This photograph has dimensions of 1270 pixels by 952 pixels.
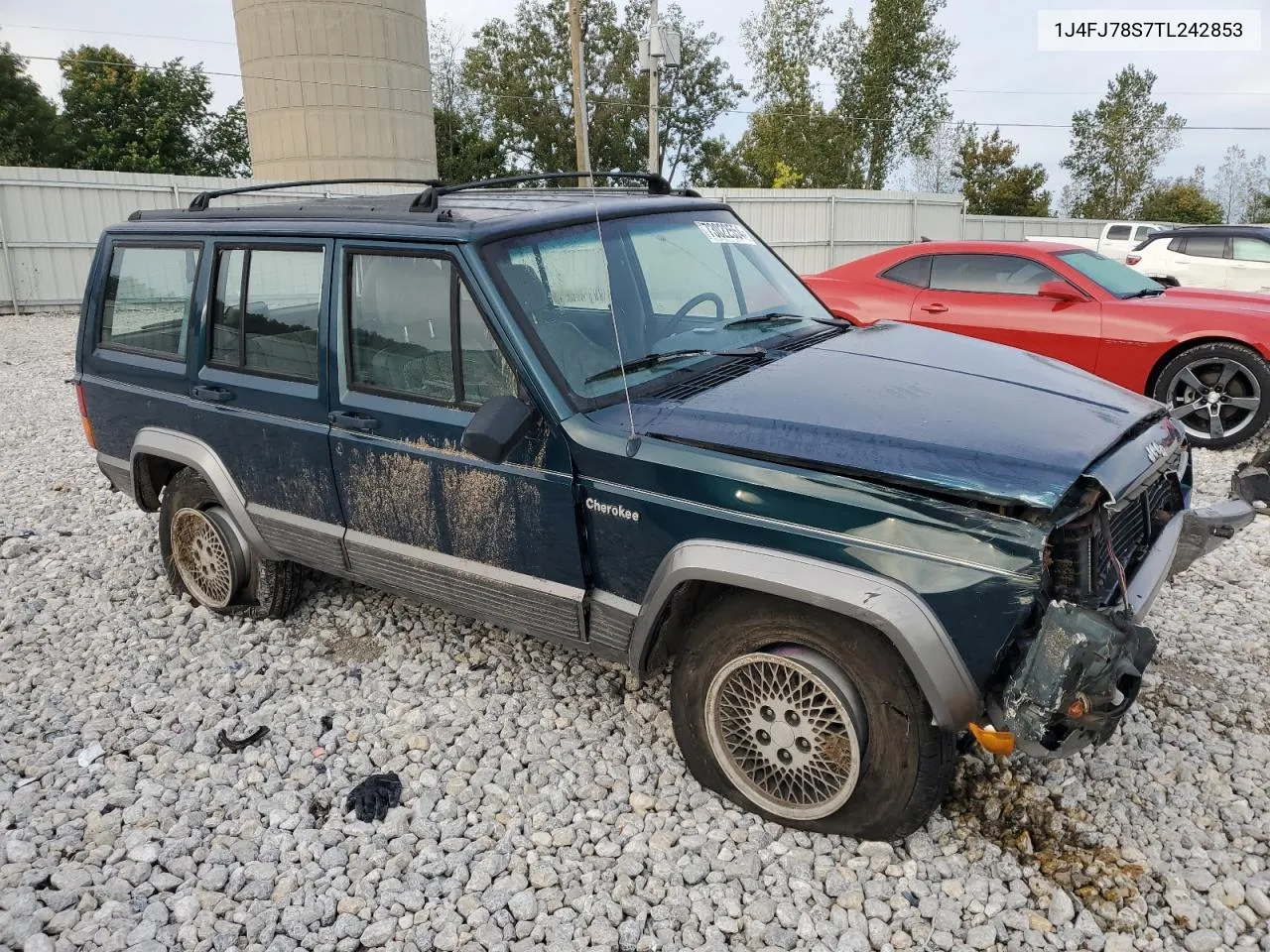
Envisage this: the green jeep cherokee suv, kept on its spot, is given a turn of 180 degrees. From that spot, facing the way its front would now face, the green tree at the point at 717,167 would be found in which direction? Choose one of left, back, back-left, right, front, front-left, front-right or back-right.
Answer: front-right

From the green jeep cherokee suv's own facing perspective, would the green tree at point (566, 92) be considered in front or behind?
behind

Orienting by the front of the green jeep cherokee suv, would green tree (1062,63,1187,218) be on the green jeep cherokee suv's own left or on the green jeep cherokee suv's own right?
on the green jeep cherokee suv's own left

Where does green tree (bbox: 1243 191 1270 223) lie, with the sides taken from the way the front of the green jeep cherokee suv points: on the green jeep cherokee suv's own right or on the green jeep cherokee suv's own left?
on the green jeep cherokee suv's own left

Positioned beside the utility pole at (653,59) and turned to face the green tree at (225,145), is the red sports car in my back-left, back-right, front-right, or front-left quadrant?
back-left

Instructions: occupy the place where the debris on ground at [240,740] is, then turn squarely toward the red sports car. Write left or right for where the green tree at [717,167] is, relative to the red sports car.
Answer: left

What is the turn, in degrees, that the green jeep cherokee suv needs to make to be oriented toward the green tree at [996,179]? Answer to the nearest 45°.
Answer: approximately 135° to its left

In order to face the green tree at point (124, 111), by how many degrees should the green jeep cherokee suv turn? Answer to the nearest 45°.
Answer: approximately 180°

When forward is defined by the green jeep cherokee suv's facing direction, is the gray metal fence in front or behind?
behind

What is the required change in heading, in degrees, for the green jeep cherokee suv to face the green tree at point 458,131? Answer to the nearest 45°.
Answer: approximately 135° to its left

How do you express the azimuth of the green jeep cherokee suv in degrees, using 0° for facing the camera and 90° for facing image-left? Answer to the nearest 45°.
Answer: approximately 315°

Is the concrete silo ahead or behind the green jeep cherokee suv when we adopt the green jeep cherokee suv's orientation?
behind
